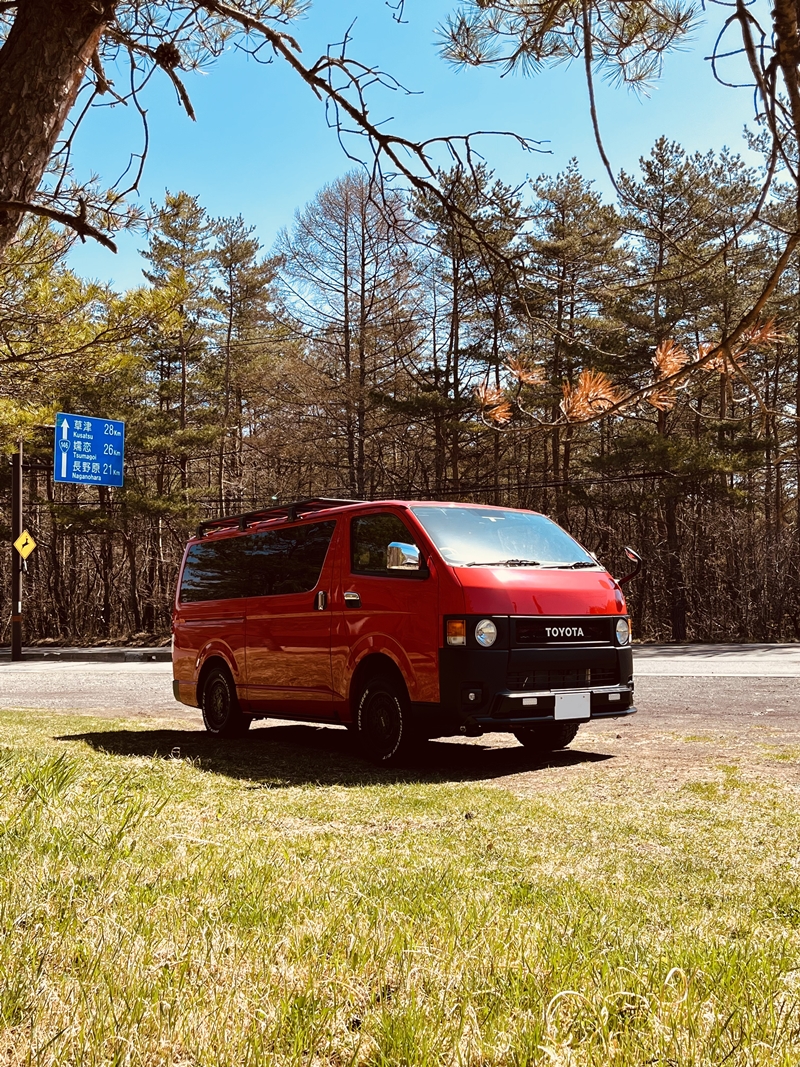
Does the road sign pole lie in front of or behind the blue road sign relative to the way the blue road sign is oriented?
behind

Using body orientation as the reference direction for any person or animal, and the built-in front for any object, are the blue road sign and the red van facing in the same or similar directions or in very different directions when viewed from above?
same or similar directions

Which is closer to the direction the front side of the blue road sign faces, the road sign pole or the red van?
the red van

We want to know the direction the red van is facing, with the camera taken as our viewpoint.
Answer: facing the viewer and to the right of the viewer

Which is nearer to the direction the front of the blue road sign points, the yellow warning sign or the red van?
the red van

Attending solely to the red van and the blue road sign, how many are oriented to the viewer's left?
0

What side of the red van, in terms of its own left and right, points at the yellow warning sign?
back

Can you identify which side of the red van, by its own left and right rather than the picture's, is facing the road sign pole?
back

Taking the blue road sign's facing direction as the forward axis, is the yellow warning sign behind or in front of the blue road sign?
behind
